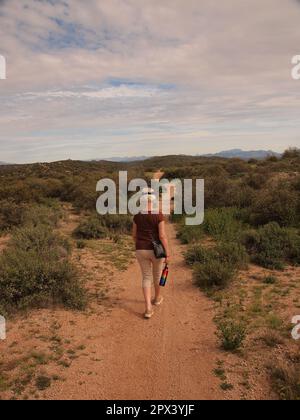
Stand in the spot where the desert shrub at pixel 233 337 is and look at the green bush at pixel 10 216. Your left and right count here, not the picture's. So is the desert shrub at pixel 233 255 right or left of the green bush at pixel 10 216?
right

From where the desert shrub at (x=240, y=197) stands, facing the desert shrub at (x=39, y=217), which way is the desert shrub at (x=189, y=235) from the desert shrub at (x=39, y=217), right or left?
left

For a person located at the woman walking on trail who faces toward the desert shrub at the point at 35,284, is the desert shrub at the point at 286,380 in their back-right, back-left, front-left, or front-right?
back-left

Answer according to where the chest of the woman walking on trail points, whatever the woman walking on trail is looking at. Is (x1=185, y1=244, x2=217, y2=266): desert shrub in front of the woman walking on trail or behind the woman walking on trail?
in front

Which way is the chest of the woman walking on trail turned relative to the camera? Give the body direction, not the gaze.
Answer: away from the camera

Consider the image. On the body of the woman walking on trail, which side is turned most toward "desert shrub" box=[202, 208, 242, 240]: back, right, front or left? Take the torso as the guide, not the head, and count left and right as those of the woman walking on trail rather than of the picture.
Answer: front

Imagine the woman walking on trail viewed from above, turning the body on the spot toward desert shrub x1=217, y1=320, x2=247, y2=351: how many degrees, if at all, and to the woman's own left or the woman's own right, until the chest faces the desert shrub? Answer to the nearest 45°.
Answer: approximately 135° to the woman's own right

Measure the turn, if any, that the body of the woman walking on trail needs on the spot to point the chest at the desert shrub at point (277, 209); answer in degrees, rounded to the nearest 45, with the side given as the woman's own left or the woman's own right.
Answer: approximately 45° to the woman's own right

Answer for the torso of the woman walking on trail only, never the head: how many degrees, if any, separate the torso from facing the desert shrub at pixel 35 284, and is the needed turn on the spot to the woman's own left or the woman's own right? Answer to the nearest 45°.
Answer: approximately 90° to the woman's own left

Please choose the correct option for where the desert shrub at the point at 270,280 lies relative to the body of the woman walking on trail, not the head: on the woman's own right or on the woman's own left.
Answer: on the woman's own right

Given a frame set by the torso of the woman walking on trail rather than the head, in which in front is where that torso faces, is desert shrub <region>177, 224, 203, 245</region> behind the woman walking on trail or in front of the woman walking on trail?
in front
